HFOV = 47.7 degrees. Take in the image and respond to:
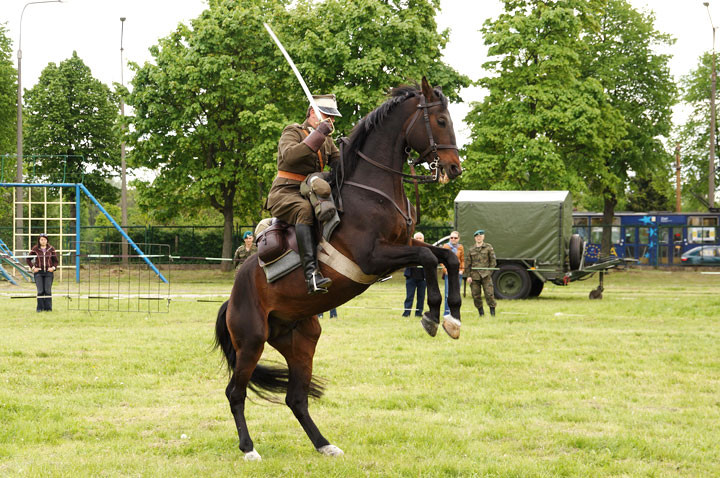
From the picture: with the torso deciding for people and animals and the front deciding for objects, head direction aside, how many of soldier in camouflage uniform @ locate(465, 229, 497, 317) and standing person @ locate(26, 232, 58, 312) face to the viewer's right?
0

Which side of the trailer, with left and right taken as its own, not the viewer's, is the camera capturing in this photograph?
right

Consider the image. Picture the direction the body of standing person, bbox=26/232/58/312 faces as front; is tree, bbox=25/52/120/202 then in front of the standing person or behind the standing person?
behind

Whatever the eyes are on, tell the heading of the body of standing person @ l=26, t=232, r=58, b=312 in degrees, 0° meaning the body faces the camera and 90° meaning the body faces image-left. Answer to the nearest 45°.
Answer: approximately 0°

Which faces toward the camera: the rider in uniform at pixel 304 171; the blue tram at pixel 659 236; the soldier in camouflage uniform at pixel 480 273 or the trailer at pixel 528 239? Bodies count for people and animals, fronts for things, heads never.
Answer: the soldier in camouflage uniform

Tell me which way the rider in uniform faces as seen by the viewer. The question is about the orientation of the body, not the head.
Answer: to the viewer's right

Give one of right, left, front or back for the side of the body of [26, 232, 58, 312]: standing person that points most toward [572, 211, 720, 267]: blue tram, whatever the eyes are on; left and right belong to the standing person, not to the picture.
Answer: left

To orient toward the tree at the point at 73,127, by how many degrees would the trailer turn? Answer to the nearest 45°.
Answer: approximately 135° to its left

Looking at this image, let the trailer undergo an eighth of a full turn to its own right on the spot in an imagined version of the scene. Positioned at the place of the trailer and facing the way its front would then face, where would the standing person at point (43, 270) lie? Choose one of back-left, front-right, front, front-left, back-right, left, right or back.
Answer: right

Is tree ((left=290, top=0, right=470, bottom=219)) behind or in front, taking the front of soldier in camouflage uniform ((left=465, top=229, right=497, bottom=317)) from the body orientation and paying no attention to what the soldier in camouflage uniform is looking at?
behind
